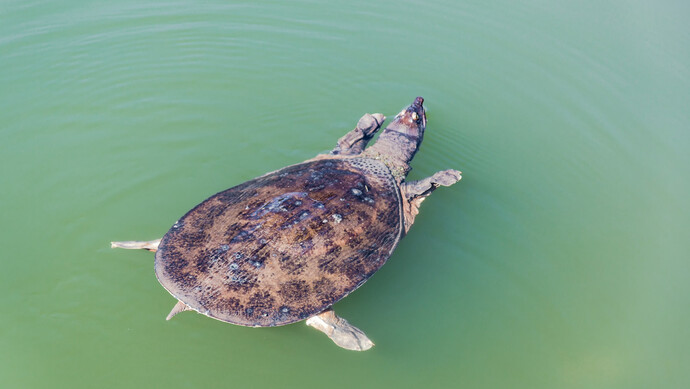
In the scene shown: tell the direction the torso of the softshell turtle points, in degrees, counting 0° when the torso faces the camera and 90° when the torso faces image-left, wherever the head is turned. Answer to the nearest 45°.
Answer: approximately 225°
